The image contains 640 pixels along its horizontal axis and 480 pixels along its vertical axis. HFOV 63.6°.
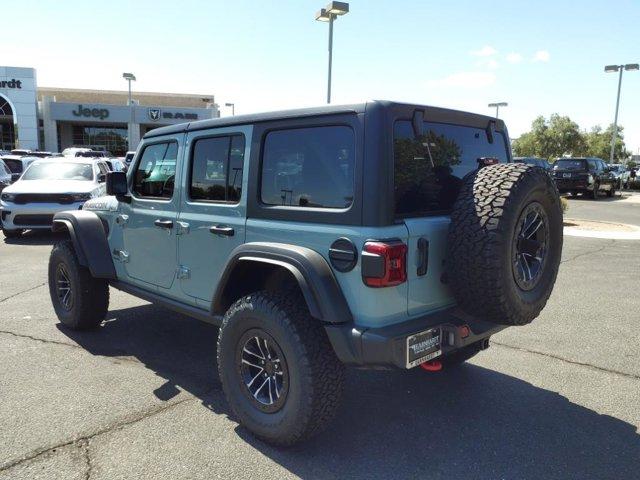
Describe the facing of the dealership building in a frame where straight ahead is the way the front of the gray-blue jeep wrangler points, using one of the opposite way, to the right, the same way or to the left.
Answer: the opposite way

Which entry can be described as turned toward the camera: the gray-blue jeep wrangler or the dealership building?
the dealership building

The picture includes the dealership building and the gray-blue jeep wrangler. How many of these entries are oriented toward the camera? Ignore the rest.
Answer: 1

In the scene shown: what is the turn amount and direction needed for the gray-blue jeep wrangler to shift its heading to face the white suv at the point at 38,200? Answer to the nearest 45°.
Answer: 0° — it already faces it

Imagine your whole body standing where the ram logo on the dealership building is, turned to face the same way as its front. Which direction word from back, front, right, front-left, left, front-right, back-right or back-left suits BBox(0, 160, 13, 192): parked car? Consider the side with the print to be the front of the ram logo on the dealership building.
front

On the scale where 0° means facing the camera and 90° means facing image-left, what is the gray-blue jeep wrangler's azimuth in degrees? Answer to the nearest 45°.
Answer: approximately 135°

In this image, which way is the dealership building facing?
toward the camera

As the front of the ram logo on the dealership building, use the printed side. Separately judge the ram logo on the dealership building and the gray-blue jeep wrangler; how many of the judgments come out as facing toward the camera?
1

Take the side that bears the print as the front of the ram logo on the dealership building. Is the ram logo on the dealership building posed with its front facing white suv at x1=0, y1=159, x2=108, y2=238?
yes

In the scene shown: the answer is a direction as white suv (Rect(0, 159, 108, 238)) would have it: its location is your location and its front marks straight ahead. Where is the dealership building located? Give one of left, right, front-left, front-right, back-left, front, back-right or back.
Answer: back-right

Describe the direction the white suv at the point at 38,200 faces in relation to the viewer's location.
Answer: facing the viewer and to the left of the viewer

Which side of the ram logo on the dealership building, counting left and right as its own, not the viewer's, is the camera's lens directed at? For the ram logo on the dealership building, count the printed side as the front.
front
